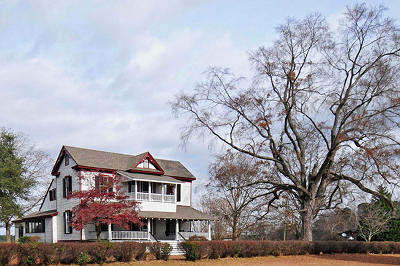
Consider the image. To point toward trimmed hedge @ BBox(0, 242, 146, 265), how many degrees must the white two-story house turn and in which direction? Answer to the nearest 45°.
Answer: approximately 45° to its right

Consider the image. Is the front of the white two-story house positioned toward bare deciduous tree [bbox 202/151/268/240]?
no

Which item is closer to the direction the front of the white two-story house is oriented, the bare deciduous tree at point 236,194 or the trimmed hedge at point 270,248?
the trimmed hedge

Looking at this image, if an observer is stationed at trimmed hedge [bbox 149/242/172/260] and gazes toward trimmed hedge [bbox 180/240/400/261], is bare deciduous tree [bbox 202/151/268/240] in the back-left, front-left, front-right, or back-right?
front-left

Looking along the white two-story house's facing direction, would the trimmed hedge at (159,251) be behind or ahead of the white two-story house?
ahead

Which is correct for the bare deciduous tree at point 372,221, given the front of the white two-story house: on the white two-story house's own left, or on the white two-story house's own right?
on the white two-story house's own left

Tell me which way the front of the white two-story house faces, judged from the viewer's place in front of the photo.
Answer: facing the viewer and to the right of the viewer

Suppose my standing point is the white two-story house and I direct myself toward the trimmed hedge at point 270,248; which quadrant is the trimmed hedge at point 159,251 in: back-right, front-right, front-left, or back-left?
front-right
